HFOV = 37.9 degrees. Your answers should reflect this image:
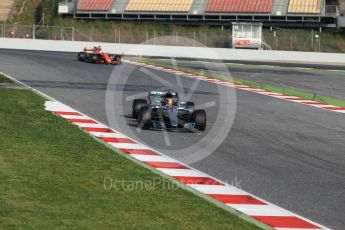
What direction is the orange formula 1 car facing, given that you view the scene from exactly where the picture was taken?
facing the viewer and to the right of the viewer

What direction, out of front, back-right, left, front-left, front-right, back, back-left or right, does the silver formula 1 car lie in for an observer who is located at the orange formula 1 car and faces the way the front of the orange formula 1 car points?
front-right
